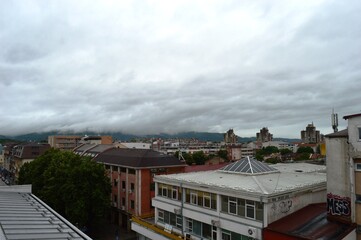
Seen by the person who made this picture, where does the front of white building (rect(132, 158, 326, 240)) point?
facing the viewer and to the left of the viewer

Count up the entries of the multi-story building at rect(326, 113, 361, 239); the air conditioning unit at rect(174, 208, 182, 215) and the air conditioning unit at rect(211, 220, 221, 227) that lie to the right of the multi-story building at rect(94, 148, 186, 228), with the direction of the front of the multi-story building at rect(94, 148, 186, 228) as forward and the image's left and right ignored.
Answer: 0

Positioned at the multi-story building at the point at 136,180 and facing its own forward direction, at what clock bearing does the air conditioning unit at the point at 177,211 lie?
The air conditioning unit is roughly at 10 o'clock from the multi-story building.

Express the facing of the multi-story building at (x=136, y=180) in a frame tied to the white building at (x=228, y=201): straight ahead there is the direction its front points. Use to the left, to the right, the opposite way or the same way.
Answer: the same way

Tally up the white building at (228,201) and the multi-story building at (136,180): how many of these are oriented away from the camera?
0

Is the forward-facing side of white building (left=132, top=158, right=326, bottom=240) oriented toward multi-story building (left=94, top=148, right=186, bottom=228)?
no

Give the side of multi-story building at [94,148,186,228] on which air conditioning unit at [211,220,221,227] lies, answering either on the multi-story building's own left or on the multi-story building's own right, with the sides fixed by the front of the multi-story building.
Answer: on the multi-story building's own left

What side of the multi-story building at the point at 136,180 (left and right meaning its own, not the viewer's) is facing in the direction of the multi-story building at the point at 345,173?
left
